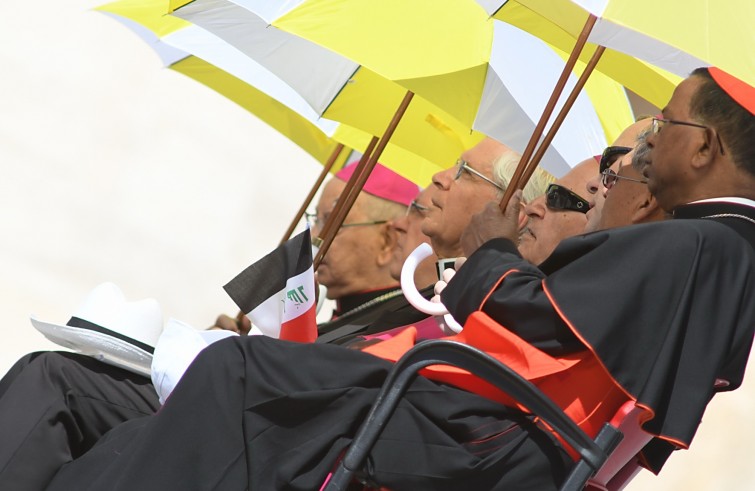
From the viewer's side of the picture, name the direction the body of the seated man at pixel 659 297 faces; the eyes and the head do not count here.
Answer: to the viewer's left

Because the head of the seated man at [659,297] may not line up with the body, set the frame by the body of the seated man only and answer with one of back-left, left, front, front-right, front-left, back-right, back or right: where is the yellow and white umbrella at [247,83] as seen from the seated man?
front-right

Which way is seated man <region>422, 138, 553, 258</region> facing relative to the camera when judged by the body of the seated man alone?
to the viewer's left

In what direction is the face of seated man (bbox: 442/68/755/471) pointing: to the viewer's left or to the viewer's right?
to the viewer's left

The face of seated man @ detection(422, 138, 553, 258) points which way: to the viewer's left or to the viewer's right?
to the viewer's left

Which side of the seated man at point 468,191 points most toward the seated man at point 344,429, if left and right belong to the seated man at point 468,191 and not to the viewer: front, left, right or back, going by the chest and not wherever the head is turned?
left

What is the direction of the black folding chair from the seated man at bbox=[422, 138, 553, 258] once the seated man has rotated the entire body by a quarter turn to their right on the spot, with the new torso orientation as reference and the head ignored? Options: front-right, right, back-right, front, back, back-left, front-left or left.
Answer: back

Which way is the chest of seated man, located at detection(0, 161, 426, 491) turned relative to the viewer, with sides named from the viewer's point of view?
facing to the left of the viewer
